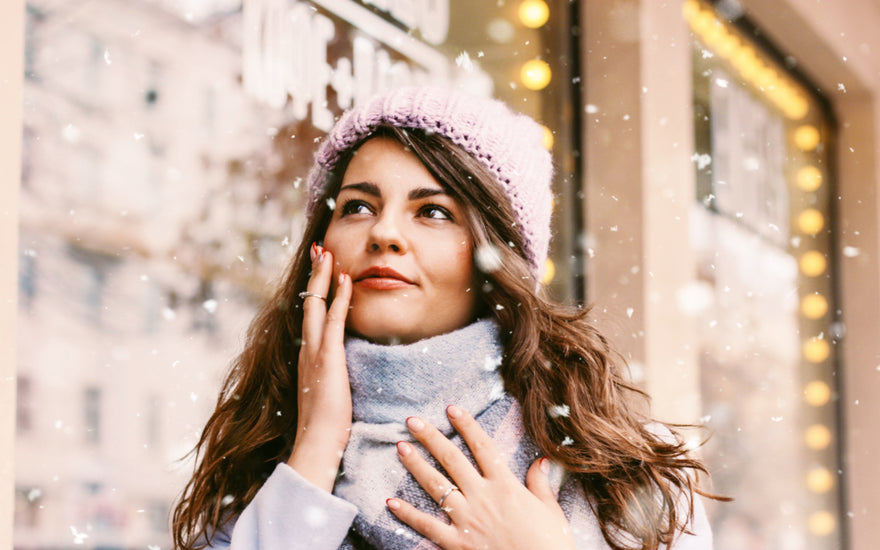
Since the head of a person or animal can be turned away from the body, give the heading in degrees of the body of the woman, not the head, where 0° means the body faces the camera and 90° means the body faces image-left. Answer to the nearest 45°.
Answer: approximately 0°

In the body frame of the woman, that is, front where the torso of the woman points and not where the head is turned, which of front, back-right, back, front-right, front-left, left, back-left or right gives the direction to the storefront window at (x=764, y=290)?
back-left

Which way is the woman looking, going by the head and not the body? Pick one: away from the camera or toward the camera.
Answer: toward the camera
